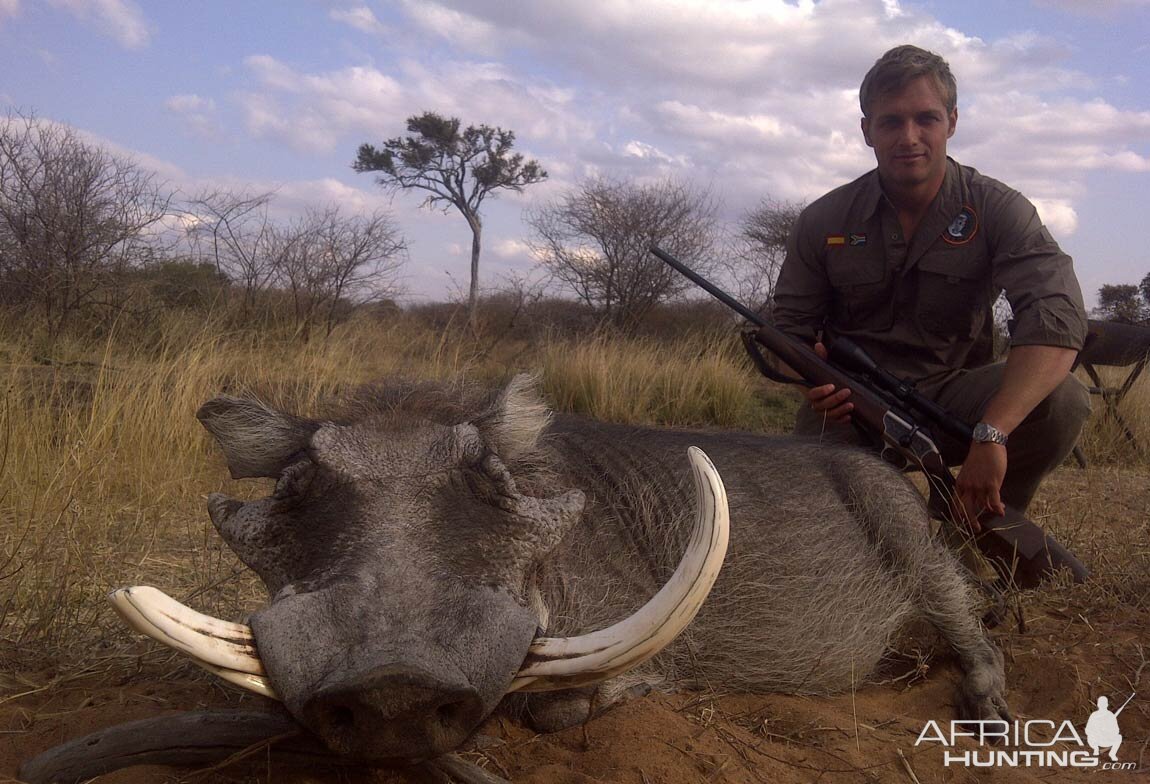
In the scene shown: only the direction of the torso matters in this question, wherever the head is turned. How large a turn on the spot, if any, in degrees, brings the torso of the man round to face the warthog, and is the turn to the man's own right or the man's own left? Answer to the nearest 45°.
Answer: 0° — they already face it

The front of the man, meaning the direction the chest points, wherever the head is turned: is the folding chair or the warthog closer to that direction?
the warthog

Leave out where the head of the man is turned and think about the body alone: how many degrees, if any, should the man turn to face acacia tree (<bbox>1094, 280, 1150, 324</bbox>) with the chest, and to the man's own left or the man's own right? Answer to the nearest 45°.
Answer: approximately 180°

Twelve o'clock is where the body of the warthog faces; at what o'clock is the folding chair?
The folding chair is roughly at 6 o'clock from the warthog.

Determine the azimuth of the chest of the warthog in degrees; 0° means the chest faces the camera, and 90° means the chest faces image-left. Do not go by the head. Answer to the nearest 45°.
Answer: approximately 45°

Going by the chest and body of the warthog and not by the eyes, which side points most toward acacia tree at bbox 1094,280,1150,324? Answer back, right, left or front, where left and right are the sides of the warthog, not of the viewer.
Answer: back
